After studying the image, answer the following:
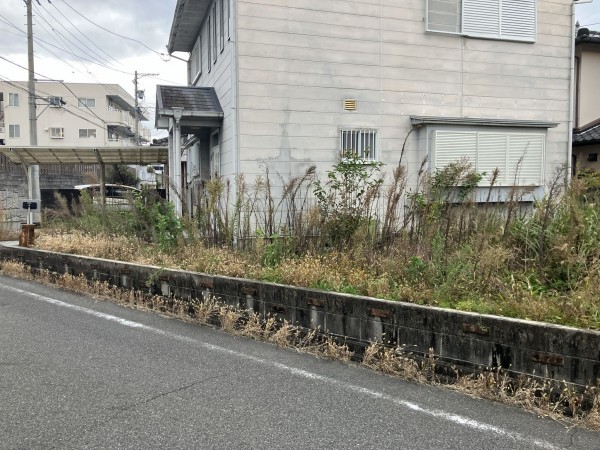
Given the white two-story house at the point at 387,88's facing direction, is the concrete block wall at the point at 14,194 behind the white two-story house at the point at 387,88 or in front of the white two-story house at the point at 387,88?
in front

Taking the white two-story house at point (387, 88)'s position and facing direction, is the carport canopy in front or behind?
in front

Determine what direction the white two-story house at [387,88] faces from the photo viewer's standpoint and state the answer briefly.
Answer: facing to the left of the viewer

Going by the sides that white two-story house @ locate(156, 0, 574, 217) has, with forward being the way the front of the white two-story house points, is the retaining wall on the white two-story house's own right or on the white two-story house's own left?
on the white two-story house's own left
